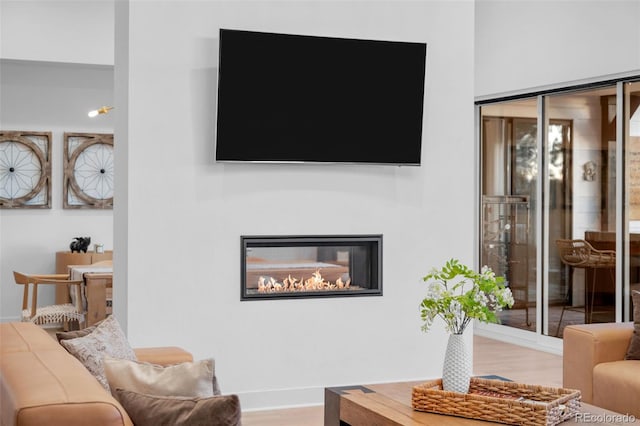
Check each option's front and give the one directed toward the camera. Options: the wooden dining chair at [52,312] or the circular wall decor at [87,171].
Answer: the circular wall decor

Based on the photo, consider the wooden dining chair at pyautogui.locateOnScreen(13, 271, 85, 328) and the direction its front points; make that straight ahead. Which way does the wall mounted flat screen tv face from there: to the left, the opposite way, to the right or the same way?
to the right

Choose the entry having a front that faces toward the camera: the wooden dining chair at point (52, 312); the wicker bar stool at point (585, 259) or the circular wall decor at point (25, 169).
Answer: the circular wall decor

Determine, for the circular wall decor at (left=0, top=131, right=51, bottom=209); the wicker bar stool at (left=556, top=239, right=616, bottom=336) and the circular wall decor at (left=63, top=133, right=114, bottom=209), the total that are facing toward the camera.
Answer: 2

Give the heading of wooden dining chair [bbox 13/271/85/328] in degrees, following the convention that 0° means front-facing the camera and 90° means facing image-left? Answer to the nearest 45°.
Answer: approximately 225°

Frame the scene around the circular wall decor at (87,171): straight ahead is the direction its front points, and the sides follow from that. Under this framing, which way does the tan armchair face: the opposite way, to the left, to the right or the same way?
to the right

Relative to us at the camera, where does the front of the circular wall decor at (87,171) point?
facing the viewer

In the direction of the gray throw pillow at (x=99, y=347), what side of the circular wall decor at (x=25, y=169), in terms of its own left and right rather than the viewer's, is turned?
front

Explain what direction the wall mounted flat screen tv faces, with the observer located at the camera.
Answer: facing the viewer and to the right of the viewer

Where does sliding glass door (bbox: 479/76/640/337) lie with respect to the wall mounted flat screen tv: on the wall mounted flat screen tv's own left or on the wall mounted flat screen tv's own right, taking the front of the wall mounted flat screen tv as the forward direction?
on the wall mounted flat screen tv's own left

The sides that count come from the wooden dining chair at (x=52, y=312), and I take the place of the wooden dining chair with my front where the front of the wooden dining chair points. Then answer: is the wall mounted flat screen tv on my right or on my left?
on my right

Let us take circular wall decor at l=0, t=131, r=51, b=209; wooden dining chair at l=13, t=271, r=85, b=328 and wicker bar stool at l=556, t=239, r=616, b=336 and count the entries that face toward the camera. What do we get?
1

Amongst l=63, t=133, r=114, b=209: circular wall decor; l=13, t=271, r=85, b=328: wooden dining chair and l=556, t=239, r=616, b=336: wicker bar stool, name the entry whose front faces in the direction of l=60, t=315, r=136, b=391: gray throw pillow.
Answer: the circular wall decor
